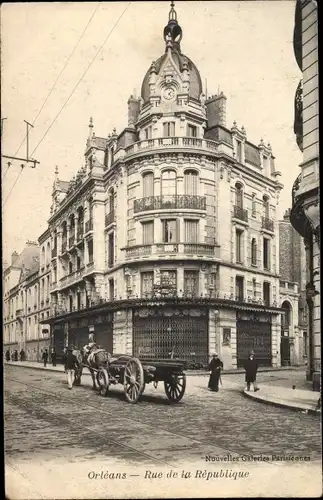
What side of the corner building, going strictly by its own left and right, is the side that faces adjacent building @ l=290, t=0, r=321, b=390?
front
